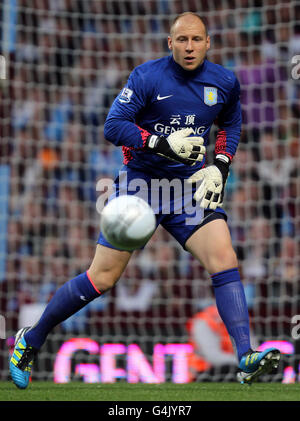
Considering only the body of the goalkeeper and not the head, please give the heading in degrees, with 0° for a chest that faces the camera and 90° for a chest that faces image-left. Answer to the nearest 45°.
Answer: approximately 0°
